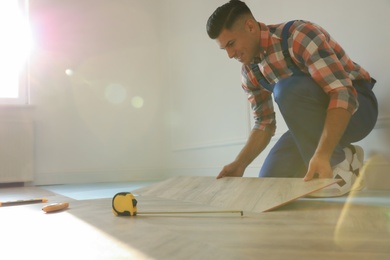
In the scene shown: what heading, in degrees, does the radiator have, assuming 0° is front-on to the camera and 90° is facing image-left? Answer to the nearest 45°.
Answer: approximately 0°

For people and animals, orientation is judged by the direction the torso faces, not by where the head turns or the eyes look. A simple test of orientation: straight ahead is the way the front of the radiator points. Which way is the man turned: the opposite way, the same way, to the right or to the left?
to the right

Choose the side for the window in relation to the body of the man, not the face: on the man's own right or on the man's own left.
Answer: on the man's own right

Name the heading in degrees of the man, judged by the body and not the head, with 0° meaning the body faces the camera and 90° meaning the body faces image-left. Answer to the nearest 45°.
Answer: approximately 45°
